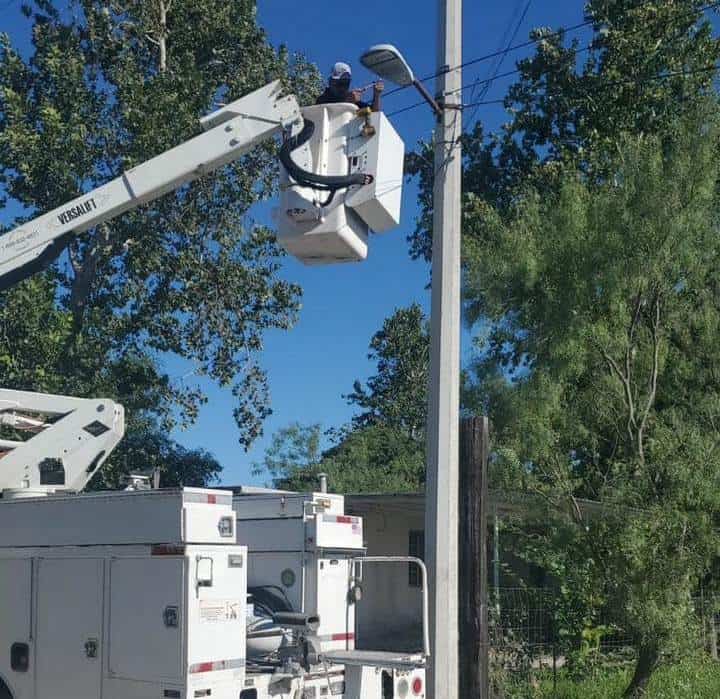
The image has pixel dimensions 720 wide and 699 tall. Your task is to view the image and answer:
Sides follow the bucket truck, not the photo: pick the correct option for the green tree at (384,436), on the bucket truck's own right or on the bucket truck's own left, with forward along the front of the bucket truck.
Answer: on the bucket truck's own right

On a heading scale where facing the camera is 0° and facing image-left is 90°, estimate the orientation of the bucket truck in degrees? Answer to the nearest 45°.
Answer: approximately 135°

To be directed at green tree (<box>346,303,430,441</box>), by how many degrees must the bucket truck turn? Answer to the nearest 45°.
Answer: approximately 45° to its right

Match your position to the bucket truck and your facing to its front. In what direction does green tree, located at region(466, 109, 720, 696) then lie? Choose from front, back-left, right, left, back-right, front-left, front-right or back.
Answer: right

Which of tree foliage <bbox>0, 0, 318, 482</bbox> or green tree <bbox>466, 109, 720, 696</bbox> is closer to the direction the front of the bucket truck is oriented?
the tree foliage

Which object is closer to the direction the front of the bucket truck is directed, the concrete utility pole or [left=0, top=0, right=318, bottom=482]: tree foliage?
the tree foliage

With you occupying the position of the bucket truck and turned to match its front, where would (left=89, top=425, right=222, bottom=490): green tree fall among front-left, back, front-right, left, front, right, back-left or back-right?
front-right

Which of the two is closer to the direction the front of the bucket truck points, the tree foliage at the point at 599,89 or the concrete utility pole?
the tree foliage

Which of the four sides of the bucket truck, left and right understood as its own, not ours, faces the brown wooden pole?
back
